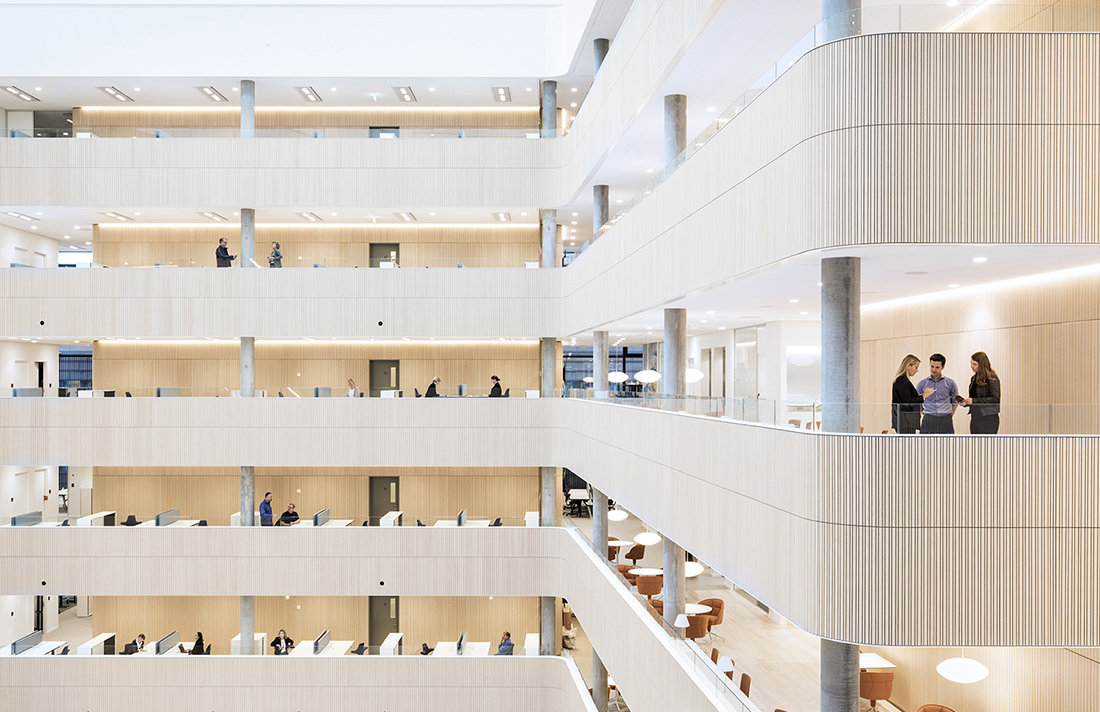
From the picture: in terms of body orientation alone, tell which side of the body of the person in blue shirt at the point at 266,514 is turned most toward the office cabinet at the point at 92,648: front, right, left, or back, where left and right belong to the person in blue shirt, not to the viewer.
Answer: back

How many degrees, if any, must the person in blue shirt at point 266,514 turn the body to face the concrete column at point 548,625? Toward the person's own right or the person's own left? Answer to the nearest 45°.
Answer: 0° — they already face it

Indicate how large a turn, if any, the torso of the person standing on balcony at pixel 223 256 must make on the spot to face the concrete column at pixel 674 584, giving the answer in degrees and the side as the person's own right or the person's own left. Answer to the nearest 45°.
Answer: approximately 45° to the person's own right

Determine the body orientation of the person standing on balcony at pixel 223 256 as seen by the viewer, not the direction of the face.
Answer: to the viewer's right

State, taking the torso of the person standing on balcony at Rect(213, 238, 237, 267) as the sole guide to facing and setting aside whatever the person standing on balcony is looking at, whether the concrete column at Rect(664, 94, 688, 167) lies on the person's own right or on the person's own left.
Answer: on the person's own right

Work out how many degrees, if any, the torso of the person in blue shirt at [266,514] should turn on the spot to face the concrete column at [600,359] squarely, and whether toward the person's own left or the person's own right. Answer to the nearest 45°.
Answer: approximately 45° to the person's own right

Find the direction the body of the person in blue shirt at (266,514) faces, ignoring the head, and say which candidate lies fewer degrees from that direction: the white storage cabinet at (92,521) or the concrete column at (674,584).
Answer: the concrete column

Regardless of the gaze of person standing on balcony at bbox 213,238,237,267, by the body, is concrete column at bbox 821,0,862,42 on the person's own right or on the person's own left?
on the person's own right

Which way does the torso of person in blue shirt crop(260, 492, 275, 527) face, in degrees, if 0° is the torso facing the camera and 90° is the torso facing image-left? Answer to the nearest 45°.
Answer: approximately 270°
